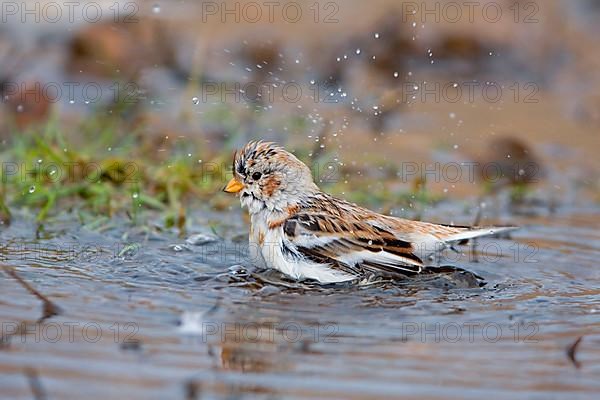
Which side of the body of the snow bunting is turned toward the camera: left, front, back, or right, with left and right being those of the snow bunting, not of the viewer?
left
